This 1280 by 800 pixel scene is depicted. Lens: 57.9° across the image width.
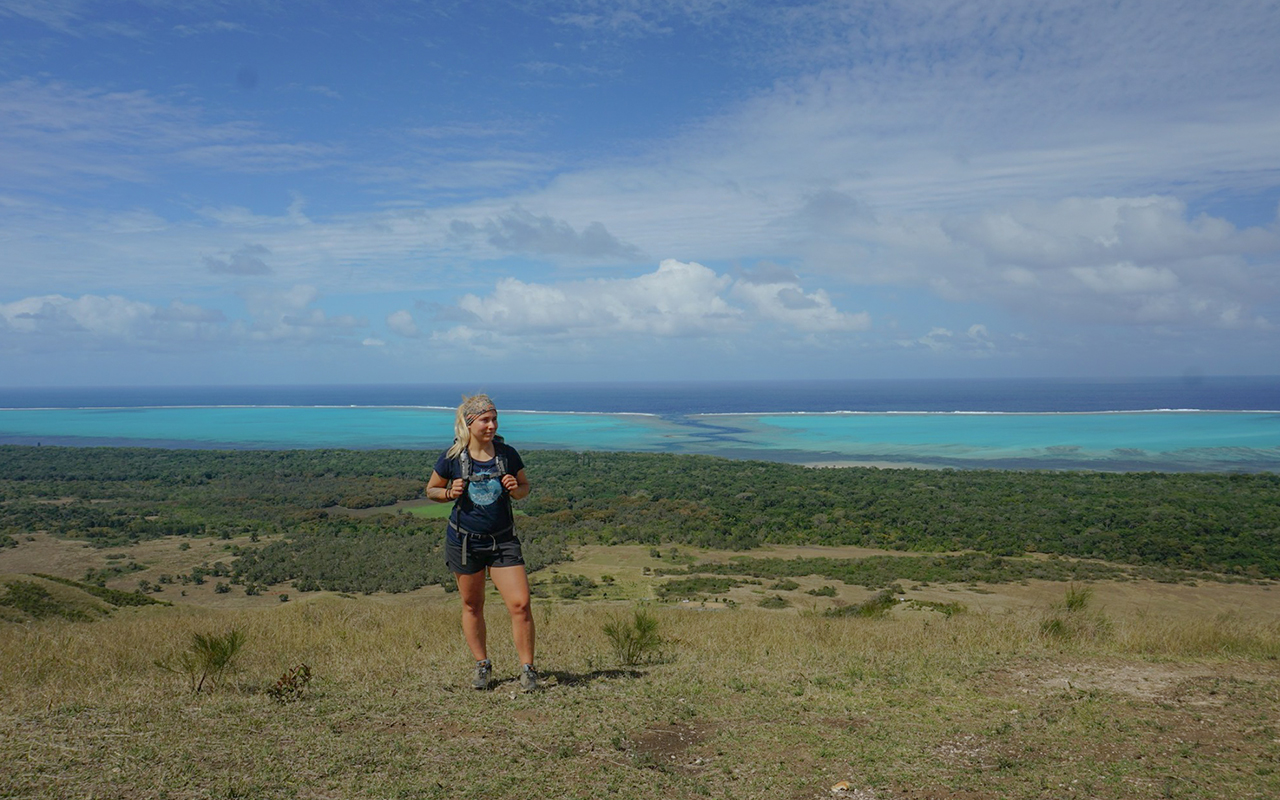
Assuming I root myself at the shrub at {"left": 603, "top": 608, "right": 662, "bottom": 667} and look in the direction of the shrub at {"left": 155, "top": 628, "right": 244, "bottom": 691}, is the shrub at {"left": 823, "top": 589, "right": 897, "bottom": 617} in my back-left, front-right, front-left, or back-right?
back-right

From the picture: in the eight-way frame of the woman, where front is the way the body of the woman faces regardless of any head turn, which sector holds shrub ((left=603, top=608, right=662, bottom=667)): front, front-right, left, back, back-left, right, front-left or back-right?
back-left

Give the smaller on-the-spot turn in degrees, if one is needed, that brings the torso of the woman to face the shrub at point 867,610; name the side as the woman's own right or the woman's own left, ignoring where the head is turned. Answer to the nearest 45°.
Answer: approximately 135° to the woman's own left

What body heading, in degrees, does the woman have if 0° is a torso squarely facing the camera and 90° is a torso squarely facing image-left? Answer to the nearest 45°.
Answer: approximately 0°
